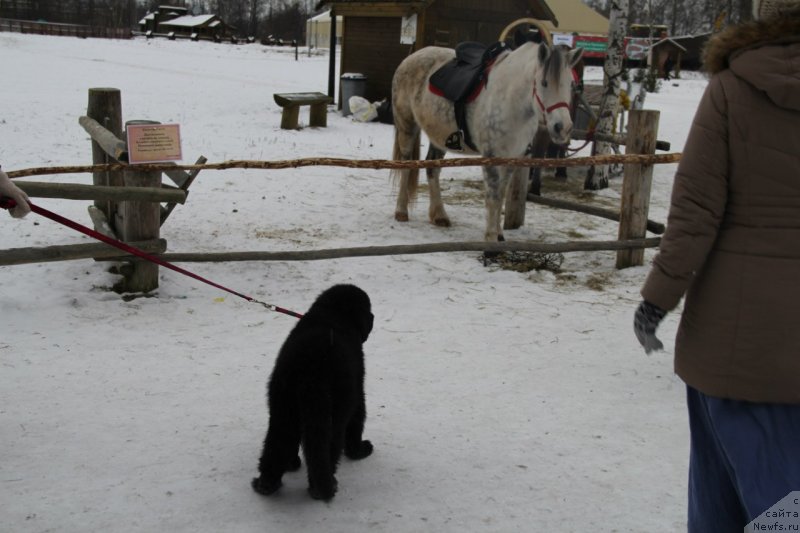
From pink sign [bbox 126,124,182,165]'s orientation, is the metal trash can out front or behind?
behind

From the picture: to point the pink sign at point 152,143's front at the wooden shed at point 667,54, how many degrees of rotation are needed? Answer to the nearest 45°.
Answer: approximately 135° to its left

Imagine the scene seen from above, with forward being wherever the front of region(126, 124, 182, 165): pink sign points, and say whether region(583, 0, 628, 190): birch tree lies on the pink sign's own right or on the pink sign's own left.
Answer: on the pink sign's own left

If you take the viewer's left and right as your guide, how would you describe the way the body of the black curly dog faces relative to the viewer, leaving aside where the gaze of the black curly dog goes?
facing away from the viewer and to the right of the viewer

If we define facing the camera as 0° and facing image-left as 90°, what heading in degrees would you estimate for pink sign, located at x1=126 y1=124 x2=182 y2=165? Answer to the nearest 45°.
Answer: approximately 0°

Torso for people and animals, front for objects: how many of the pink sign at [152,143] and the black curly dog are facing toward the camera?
1

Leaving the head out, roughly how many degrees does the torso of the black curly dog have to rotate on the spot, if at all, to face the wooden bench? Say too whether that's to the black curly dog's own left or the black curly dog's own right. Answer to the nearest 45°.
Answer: approximately 45° to the black curly dog's own left

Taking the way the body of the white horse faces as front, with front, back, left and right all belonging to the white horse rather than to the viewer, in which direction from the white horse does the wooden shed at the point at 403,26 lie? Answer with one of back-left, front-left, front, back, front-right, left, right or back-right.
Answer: back-left
